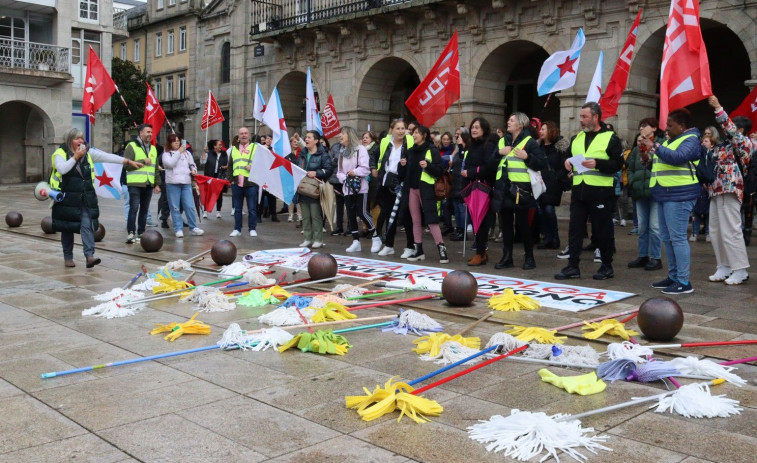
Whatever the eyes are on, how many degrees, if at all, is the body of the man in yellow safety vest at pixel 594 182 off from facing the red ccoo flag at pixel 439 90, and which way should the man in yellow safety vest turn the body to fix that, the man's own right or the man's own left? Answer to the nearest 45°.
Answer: approximately 90° to the man's own right

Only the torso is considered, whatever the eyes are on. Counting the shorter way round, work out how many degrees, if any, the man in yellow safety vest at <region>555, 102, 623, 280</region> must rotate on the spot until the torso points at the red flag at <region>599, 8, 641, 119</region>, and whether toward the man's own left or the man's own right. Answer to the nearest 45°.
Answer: approximately 135° to the man's own right

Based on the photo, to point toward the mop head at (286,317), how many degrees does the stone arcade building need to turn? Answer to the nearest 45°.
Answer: approximately 45° to its left

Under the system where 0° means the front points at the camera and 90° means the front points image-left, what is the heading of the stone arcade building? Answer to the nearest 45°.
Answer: approximately 45°

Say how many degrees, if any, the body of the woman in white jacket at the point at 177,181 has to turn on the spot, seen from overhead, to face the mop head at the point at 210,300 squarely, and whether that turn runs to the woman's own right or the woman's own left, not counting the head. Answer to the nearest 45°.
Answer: approximately 45° to the woman's own right

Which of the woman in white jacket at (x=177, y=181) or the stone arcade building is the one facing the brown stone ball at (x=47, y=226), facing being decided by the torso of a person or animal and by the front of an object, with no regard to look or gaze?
the stone arcade building

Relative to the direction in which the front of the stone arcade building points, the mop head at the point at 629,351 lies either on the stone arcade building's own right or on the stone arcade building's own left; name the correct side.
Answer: on the stone arcade building's own left

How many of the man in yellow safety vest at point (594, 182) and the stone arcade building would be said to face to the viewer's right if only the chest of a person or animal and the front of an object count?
0

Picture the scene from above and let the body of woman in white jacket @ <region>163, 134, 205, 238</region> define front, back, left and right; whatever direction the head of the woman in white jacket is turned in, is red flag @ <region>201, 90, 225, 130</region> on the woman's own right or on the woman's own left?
on the woman's own left

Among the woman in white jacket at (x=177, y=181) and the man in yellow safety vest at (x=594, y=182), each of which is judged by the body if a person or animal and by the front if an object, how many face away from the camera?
0

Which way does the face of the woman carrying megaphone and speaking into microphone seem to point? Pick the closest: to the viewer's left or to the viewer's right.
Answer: to the viewer's right

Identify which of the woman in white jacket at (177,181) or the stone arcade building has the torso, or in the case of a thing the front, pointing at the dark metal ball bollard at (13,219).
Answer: the stone arcade building

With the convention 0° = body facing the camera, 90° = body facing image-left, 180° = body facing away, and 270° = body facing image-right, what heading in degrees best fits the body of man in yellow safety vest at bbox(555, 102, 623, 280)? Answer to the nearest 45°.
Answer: approximately 45°

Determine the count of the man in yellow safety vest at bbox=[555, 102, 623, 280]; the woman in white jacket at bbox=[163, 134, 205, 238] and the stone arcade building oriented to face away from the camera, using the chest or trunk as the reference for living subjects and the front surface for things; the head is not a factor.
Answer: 0

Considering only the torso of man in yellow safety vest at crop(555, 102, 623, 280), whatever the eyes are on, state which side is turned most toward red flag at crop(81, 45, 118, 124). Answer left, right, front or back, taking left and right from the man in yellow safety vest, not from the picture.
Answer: right
